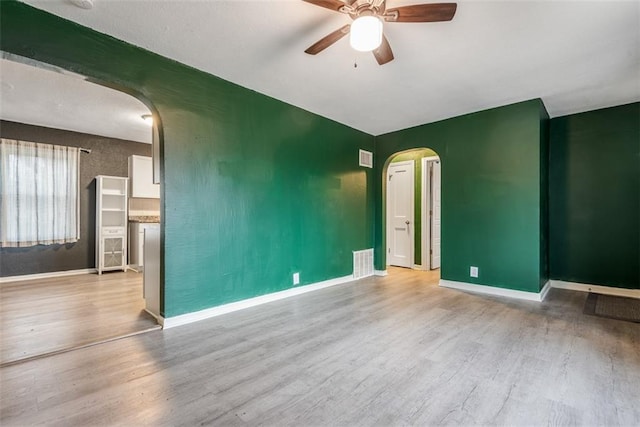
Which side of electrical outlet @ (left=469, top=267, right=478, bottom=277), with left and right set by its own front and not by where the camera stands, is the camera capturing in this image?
front

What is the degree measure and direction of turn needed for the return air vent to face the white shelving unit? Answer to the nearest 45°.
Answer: approximately 135° to its right

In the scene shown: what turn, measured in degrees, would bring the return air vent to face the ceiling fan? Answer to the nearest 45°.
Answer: approximately 45° to its right

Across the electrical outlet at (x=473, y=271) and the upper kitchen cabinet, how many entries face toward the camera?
2

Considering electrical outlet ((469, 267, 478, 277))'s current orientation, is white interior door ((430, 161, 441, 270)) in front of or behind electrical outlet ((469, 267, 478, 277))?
behind

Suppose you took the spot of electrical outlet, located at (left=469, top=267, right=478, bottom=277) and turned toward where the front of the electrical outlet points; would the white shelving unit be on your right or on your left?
on your right

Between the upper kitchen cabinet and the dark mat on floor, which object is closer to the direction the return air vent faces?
the dark mat on floor

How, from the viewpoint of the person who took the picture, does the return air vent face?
facing the viewer and to the right of the viewer

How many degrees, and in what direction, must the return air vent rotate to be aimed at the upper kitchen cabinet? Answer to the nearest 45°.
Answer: approximately 135° to its right

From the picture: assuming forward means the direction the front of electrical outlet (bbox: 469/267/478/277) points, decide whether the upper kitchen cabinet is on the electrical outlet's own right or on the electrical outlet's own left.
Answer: on the electrical outlet's own right
